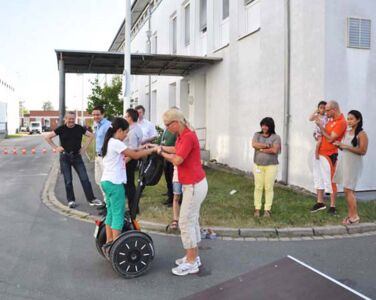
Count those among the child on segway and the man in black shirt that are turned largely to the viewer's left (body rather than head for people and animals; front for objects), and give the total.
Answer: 0

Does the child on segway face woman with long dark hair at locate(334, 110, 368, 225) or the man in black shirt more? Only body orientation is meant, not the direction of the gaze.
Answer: the woman with long dark hair

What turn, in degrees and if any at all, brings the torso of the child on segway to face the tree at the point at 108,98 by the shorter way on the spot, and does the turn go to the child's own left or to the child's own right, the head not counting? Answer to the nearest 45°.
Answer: approximately 90° to the child's own left

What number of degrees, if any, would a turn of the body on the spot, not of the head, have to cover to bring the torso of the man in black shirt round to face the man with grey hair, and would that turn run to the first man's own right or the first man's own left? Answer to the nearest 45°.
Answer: approximately 45° to the first man's own left

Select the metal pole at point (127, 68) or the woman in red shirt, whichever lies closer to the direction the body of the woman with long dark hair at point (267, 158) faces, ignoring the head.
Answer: the woman in red shirt

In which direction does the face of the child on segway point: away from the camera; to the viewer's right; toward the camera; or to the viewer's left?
to the viewer's right

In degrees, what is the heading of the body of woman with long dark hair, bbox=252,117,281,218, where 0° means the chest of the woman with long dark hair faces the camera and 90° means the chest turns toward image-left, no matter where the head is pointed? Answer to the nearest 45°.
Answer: approximately 0°

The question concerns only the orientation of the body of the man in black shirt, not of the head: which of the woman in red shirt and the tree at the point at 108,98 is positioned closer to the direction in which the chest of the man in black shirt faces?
the woman in red shirt

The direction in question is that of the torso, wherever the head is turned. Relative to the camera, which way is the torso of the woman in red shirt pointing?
to the viewer's left

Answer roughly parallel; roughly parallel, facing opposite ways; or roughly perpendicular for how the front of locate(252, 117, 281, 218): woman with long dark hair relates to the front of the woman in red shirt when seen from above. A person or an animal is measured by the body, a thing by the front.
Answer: roughly perpendicular
